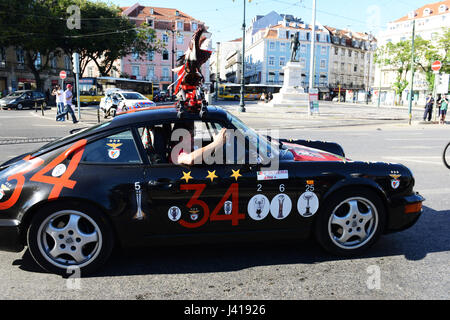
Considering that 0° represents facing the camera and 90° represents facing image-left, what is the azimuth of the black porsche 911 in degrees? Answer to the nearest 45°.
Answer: approximately 270°

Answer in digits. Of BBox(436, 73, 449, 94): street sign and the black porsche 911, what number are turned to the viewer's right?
1

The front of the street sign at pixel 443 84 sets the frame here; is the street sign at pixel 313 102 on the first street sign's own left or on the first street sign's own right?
on the first street sign's own right

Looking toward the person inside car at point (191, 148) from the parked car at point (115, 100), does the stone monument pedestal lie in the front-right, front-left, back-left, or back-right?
back-left

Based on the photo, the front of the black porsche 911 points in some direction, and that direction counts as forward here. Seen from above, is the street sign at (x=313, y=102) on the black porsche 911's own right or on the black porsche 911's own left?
on the black porsche 911's own left

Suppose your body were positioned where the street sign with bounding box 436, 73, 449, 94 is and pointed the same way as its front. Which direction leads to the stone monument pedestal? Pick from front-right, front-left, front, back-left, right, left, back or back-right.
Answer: back-right

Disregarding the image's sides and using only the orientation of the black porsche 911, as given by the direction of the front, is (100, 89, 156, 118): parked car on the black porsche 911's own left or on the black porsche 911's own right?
on the black porsche 911's own left

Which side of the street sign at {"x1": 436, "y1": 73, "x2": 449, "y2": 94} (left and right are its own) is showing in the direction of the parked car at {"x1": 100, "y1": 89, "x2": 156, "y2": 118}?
right

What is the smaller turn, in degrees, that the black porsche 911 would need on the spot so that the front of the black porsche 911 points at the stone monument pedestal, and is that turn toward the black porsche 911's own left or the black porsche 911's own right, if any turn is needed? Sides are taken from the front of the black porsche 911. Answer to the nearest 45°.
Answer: approximately 90° to the black porsche 911's own left

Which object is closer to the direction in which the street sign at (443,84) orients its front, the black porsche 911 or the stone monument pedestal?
the black porsche 911
